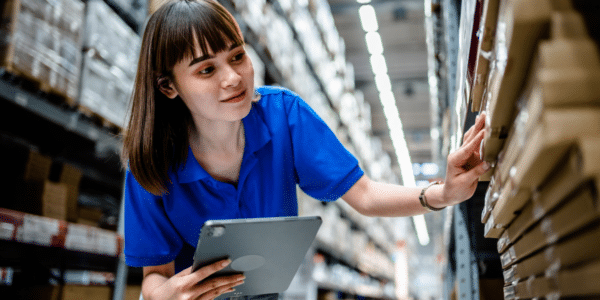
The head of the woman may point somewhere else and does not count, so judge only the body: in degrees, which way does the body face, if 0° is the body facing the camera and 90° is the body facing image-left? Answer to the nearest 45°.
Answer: approximately 315°

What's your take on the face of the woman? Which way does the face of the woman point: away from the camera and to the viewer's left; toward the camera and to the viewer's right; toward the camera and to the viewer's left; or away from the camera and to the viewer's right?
toward the camera and to the viewer's right

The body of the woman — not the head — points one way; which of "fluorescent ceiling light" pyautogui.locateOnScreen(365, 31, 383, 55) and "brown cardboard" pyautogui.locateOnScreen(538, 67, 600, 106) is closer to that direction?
the brown cardboard

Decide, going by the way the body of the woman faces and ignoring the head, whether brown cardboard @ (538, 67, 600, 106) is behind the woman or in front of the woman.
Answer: in front

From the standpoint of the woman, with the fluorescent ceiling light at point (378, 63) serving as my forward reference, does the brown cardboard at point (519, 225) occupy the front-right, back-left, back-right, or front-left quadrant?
back-right

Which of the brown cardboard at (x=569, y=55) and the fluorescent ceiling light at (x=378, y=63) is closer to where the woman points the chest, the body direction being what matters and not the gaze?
the brown cardboard

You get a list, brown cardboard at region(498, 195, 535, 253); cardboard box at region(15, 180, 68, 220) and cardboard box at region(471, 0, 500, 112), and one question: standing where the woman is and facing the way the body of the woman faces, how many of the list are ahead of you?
2

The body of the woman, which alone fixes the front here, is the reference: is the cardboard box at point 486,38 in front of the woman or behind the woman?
in front

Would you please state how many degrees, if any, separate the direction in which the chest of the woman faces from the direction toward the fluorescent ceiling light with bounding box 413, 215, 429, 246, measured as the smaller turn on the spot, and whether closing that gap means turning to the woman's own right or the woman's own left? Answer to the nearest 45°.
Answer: approximately 135° to the woman's own left

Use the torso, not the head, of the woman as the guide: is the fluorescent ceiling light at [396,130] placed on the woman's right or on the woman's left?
on the woman's left
